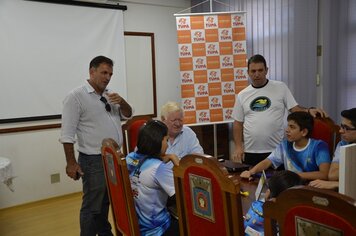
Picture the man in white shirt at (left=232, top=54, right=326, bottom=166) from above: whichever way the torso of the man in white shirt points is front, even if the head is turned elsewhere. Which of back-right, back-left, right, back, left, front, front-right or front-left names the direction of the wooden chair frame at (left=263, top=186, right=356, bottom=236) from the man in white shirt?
front

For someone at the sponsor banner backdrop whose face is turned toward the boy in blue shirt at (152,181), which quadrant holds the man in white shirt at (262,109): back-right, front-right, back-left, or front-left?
front-left

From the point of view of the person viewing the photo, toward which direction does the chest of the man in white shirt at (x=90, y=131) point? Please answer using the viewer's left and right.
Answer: facing the viewer and to the right of the viewer

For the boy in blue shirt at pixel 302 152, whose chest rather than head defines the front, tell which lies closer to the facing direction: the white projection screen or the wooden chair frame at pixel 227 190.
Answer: the wooden chair frame

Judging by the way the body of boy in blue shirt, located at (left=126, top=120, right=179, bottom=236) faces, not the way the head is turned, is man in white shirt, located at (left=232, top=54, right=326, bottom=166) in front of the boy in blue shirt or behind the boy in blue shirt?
in front

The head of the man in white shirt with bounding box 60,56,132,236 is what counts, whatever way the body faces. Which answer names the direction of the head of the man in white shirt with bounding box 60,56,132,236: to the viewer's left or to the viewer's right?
to the viewer's right

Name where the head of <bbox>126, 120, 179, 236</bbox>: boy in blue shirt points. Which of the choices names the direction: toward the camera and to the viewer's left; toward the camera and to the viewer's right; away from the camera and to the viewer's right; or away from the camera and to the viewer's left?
away from the camera and to the viewer's right

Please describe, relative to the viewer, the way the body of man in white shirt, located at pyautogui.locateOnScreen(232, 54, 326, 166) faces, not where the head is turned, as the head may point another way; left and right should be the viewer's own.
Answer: facing the viewer

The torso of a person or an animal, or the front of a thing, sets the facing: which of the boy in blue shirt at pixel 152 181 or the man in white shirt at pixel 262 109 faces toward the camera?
the man in white shirt

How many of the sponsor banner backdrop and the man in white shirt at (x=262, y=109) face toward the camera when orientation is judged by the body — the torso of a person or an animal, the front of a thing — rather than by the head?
2

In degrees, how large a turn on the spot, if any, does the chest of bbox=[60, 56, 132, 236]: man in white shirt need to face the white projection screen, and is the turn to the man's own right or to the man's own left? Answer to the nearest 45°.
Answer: approximately 135° to the man's own left

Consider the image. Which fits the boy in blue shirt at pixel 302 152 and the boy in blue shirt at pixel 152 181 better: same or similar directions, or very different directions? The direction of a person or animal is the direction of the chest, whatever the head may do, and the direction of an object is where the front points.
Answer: very different directions

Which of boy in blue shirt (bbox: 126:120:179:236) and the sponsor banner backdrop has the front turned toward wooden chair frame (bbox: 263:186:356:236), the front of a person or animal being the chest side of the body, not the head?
the sponsor banner backdrop

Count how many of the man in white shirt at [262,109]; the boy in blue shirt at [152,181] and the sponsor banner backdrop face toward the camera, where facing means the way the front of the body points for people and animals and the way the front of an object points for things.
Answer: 2

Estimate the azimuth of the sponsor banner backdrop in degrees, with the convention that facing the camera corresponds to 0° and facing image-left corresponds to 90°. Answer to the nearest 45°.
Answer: approximately 0°

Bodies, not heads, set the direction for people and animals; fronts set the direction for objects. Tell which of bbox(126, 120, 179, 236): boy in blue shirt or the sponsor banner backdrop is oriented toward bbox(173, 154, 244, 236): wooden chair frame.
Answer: the sponsor banner backdrop
